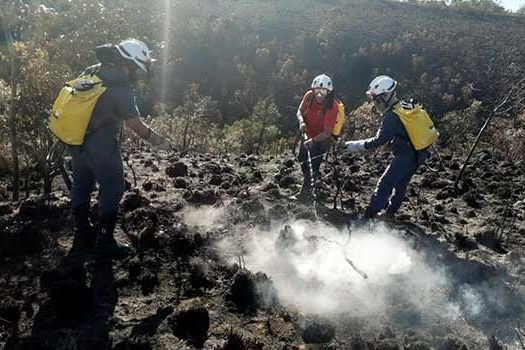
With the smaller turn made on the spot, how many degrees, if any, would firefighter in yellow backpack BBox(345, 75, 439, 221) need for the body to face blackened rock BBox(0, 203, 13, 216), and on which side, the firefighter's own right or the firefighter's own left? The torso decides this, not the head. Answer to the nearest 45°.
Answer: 0° — they already face it

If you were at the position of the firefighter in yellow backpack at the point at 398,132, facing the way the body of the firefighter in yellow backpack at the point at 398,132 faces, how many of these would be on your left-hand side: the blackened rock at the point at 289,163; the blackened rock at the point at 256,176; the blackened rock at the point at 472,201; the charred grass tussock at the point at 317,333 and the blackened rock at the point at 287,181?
1

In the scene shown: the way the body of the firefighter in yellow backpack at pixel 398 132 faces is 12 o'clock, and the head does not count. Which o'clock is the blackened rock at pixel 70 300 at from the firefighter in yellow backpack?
The blackened rock is roughly at 10 o'clock from the firefighter in yellow backpack.

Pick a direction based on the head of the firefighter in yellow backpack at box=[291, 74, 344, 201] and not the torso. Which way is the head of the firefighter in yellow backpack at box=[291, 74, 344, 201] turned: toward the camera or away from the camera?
toward the camera

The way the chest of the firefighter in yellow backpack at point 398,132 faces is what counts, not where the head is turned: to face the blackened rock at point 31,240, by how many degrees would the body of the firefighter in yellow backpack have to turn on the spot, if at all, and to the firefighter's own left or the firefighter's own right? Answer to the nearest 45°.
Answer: approximately 45° to the firefighter's own left

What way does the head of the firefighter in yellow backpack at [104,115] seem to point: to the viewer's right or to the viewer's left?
to the viewer's right

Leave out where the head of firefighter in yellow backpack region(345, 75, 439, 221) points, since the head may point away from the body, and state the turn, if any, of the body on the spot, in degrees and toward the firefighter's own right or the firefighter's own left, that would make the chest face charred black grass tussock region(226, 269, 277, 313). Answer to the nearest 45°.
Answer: approximately 90° to the firefighter's own left

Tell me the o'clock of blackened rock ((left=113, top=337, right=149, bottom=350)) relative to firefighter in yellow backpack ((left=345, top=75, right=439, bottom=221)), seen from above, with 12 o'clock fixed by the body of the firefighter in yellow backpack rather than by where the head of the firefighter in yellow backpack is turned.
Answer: The blackened rock is roughly at 10 o'clock from the firefighter in yellow backpack.

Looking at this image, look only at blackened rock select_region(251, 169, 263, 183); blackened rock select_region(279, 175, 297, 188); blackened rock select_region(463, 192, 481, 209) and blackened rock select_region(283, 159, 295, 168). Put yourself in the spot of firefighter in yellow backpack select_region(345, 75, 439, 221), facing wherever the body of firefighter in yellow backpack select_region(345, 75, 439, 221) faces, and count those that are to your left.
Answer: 0

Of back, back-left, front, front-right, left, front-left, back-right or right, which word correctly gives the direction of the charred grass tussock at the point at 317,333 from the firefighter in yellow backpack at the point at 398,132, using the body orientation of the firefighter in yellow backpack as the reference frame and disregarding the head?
left

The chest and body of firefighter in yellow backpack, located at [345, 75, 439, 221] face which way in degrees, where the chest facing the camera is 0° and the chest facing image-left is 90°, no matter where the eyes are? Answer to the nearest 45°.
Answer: approximately 90°

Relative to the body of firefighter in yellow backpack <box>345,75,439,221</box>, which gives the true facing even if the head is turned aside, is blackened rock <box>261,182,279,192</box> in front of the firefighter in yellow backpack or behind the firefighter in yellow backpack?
in front

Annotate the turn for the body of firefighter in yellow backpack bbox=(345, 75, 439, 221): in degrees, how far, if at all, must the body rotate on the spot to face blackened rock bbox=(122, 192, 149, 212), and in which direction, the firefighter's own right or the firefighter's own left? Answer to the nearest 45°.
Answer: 0° — they already face it

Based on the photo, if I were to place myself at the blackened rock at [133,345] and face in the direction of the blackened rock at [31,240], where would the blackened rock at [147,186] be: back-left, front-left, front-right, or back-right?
front-right

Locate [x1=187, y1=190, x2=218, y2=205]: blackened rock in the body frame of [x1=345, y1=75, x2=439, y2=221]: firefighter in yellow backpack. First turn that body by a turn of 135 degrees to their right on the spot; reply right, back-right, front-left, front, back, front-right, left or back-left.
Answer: back-left

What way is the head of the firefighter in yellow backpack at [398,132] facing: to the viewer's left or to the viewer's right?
to the viewer's left

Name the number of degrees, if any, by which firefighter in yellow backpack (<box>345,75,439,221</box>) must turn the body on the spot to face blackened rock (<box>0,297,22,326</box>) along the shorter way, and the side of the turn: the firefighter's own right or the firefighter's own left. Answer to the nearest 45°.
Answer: approximately 45° to the firefighter's own left

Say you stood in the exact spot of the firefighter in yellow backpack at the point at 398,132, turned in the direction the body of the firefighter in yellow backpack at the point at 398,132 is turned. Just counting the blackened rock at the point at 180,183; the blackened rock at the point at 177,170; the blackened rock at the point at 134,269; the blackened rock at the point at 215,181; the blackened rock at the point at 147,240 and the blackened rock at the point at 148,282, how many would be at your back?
0

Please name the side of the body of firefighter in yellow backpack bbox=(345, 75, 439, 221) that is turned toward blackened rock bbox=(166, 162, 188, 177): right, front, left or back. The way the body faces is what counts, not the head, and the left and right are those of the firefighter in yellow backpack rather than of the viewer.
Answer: front

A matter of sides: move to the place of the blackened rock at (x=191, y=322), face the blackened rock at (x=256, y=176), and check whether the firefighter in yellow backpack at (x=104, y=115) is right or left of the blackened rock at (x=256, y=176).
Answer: left
